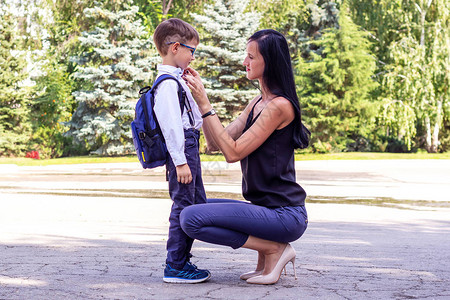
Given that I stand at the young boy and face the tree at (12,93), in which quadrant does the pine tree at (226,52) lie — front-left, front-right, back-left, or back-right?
front-right

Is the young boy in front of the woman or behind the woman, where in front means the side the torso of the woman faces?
in front

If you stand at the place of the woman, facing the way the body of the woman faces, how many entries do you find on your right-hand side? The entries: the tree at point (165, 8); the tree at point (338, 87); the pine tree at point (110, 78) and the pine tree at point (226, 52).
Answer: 4

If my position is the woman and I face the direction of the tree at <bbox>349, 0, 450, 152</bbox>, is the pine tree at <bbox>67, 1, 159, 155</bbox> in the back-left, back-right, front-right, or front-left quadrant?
front-left

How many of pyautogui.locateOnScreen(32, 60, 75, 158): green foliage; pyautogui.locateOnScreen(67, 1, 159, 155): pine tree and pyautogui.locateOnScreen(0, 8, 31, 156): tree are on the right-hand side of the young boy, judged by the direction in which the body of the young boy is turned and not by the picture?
0

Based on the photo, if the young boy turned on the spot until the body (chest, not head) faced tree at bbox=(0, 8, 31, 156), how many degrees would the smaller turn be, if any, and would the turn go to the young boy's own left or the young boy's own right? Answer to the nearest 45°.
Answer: approximately 90° to the young boy's own left

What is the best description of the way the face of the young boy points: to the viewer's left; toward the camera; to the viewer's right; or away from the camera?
to the viewer's right

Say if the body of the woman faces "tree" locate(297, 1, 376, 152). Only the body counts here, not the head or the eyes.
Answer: no

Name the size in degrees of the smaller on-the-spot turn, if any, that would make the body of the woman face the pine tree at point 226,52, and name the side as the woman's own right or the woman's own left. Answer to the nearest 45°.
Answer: approximately 90° to the woman's own right

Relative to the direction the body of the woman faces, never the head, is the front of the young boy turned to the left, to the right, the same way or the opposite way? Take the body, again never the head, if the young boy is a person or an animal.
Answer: the opposite way

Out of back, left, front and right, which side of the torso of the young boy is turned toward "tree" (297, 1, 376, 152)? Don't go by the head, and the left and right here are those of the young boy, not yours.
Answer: left

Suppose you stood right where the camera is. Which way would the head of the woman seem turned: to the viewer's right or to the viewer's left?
to the viewer's left

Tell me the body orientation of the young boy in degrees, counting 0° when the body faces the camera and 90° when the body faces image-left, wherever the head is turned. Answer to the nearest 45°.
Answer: approximately 270°

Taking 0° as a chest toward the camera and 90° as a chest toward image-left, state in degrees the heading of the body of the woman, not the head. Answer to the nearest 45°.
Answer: approximately 90°

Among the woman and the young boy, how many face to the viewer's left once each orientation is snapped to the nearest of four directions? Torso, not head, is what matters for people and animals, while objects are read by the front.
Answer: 1
